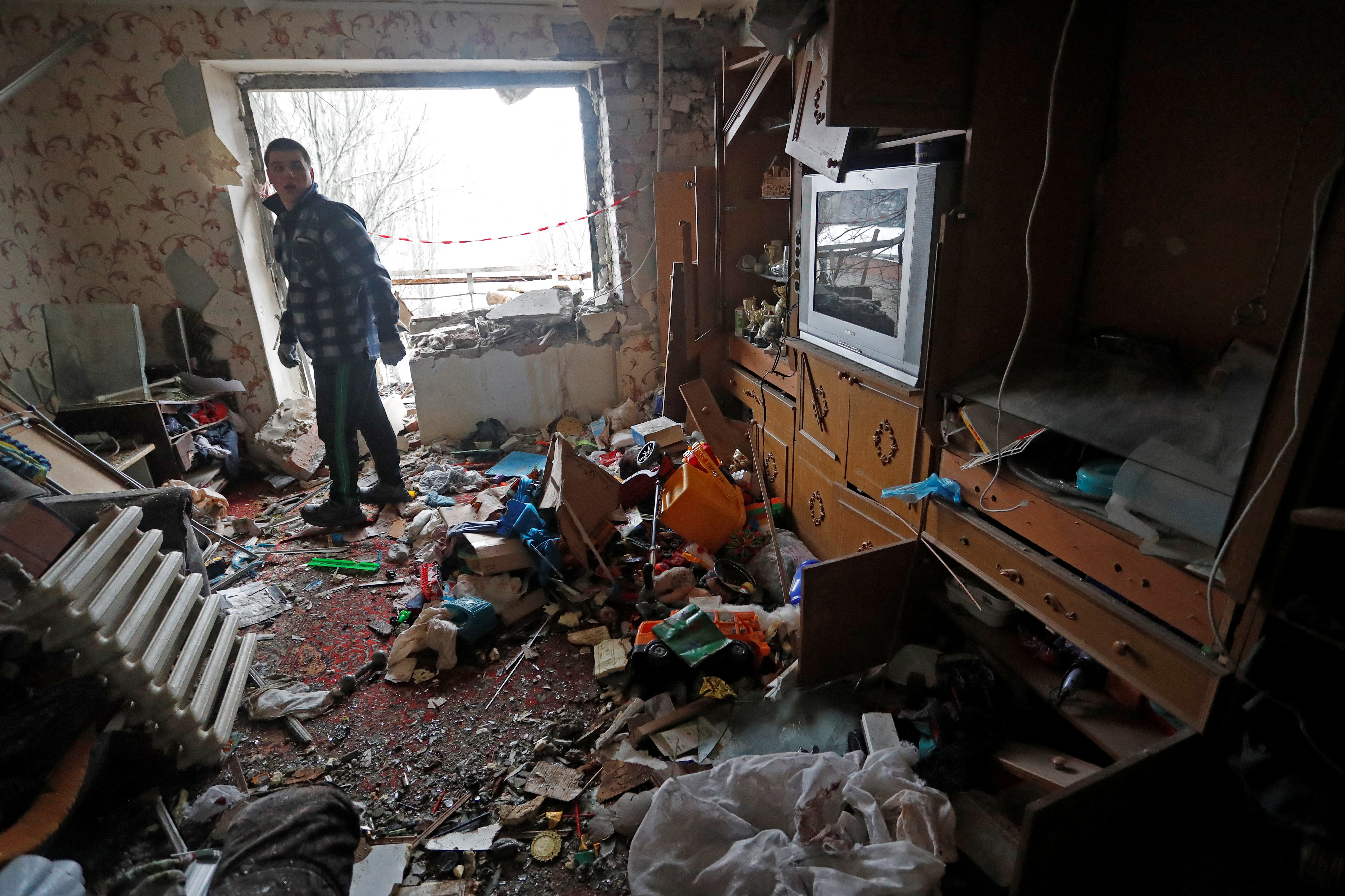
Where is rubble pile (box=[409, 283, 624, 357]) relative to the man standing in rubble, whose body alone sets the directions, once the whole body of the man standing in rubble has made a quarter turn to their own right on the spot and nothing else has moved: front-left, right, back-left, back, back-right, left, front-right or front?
right

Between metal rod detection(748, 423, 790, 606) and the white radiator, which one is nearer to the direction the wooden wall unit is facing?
the white radiator

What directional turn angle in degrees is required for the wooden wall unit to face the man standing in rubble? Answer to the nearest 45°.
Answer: approximately 45° to its right

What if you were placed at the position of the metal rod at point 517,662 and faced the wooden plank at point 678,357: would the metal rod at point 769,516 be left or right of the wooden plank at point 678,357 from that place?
right

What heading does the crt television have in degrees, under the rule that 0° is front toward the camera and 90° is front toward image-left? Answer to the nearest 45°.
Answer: approximately 45°

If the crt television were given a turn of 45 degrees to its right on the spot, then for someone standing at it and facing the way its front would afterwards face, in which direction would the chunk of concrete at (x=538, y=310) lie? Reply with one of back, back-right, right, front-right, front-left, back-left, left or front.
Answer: front-right
